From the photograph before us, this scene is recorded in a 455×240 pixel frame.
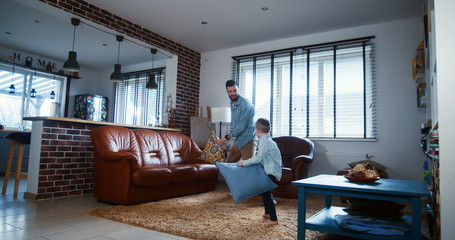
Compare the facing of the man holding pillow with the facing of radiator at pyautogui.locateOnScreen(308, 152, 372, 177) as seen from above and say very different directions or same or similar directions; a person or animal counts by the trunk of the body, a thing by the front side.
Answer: same or similar directions

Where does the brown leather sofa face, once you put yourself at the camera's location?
facing the viewer and to the right of the viewer

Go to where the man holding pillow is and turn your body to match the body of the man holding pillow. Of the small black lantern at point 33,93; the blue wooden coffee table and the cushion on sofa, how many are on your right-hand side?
2

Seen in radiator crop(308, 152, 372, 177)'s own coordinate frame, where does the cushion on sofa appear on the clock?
The cushion on sofa is roughly at 2 o'clock from the radiator.

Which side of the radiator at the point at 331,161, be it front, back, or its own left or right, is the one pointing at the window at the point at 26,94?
right

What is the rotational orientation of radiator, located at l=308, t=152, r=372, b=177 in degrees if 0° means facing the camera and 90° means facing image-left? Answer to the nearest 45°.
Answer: approximately 0°

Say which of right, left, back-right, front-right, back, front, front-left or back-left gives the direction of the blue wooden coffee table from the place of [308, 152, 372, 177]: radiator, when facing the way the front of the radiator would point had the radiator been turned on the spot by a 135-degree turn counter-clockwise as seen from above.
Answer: back-right

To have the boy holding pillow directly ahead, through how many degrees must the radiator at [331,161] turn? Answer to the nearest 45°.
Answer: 0° — it already faces them

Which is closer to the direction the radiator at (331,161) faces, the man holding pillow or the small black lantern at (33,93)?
the man holding pillow

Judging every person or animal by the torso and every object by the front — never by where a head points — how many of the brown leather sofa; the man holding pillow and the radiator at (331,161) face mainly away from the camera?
0

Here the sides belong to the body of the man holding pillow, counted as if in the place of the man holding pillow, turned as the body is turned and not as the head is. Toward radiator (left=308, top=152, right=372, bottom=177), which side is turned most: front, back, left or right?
back

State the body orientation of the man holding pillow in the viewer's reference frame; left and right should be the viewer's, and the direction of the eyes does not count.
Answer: facing the viewer and to the left of the viewer

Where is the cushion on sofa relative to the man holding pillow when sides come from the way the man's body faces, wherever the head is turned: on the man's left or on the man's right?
on the man's right

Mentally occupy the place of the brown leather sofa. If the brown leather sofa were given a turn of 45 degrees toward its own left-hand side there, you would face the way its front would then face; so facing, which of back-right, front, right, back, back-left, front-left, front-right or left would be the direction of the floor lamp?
front-left

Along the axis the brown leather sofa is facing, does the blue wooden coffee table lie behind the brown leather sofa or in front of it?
in front

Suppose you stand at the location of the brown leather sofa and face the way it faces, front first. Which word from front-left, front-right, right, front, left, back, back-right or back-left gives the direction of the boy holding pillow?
front

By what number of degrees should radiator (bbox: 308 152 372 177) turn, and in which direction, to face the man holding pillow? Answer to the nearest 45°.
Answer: approximately 45° to its right
